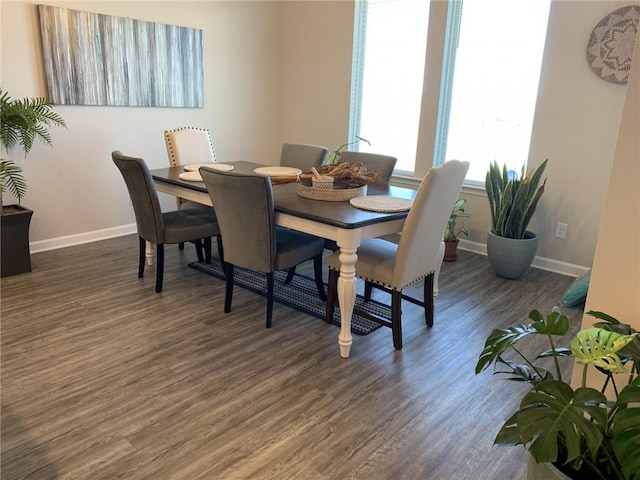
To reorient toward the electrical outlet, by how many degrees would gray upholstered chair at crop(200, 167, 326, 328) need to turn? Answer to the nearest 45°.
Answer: approximately 45° to its right

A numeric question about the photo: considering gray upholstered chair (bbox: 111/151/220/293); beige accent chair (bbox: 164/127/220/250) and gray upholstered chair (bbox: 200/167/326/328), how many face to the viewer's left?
0

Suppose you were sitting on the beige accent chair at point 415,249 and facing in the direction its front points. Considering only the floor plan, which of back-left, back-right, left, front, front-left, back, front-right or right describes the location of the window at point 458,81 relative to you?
front-right

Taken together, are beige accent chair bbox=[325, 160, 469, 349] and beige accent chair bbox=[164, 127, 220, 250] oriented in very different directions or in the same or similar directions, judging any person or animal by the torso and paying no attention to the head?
very different directions

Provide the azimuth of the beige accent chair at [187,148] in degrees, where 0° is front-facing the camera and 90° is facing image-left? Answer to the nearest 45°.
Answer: approximately 315°

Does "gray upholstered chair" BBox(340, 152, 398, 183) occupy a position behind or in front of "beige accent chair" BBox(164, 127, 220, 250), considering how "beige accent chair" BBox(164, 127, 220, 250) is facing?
in front

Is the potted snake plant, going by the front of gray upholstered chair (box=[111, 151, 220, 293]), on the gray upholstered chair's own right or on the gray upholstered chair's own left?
on the gray upholstered chair's own right

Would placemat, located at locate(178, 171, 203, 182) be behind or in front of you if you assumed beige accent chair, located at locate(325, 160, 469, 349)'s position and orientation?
in front

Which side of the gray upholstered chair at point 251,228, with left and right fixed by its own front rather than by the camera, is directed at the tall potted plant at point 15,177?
left

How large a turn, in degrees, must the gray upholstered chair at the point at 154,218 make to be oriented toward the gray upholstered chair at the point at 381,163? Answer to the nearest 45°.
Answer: approximately 45° to its right

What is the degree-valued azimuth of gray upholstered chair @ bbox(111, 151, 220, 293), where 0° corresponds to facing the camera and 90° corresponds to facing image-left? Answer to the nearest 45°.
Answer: approximately 225°

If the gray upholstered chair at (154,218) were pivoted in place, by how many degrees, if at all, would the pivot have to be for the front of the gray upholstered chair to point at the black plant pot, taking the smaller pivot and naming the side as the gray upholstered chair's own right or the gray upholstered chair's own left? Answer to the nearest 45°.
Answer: approximately 90° to the gray upholstered chair's own left

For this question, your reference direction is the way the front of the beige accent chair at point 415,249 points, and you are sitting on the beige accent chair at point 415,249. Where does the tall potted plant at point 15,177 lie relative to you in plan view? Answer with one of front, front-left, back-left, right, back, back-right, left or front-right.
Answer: front-left

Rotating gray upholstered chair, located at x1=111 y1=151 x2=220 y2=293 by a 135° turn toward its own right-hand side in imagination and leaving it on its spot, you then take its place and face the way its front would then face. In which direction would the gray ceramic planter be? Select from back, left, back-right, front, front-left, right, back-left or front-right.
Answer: left

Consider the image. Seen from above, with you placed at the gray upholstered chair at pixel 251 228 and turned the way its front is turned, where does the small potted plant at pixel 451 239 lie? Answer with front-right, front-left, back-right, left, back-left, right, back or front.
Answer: front

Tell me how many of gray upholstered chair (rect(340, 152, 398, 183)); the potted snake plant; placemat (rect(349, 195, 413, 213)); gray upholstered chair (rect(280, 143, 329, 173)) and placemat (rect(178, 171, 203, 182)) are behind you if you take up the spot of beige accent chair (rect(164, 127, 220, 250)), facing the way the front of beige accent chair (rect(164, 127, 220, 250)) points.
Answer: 0

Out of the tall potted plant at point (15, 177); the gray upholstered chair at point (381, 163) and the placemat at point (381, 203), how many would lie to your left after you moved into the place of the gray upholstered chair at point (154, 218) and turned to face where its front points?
1

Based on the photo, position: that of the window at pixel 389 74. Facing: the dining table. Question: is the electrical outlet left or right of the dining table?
left

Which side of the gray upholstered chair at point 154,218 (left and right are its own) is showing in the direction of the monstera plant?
right

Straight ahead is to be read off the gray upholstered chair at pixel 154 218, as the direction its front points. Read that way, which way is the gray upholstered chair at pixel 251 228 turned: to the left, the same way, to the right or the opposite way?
the same way

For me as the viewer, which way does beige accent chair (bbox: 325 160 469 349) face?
facing away from the viewer and to the left of the viewer

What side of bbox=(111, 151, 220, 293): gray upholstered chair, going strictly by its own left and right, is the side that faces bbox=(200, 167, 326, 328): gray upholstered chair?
right

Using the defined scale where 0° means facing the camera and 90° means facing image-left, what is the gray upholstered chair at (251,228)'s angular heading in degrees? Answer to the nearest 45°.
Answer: approximately 225°
